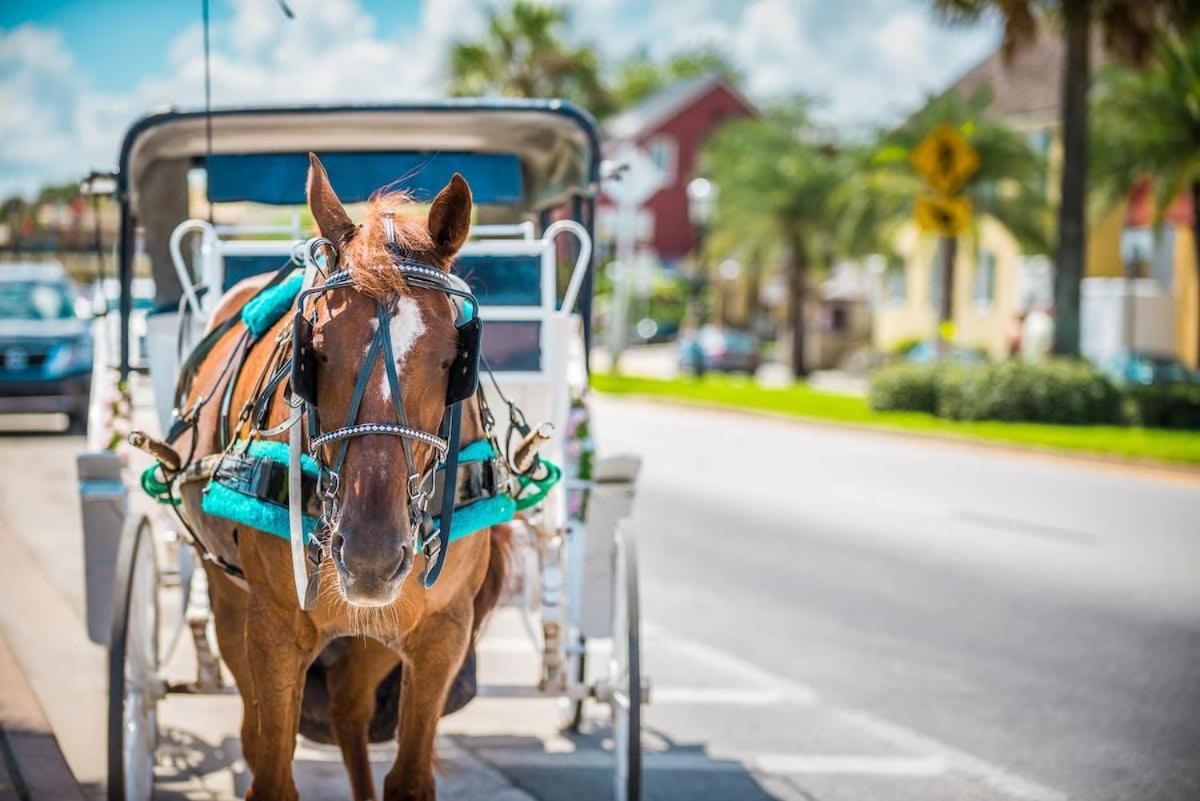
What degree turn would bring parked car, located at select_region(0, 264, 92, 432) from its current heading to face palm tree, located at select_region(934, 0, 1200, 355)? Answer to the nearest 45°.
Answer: approximately 90° to its left

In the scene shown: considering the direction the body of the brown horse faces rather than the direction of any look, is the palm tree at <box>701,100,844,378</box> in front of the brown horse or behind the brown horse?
behind

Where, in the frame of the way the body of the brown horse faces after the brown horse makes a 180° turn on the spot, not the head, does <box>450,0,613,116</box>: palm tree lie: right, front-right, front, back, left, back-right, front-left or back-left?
front

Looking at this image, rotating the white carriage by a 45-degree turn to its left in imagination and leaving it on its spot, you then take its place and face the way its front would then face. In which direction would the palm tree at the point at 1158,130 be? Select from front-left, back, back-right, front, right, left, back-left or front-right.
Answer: left

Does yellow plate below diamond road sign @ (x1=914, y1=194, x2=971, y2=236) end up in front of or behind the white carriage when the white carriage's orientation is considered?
behind

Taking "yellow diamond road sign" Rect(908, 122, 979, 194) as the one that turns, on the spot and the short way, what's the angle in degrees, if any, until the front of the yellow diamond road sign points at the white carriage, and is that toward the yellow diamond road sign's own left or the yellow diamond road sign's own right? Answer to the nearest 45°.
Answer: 0° — it already faces it

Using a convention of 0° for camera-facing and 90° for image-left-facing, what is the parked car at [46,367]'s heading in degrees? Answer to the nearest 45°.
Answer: approximately 0°

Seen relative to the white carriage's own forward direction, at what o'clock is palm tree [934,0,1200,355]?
The palm tree is roughly at 7 o'clock from the white carriage.

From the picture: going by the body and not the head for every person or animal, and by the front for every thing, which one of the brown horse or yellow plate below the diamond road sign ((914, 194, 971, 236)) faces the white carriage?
the yellow plate below the diamond road sign
